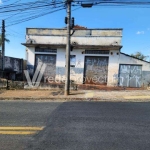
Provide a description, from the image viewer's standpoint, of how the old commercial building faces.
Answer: facing the viewer
